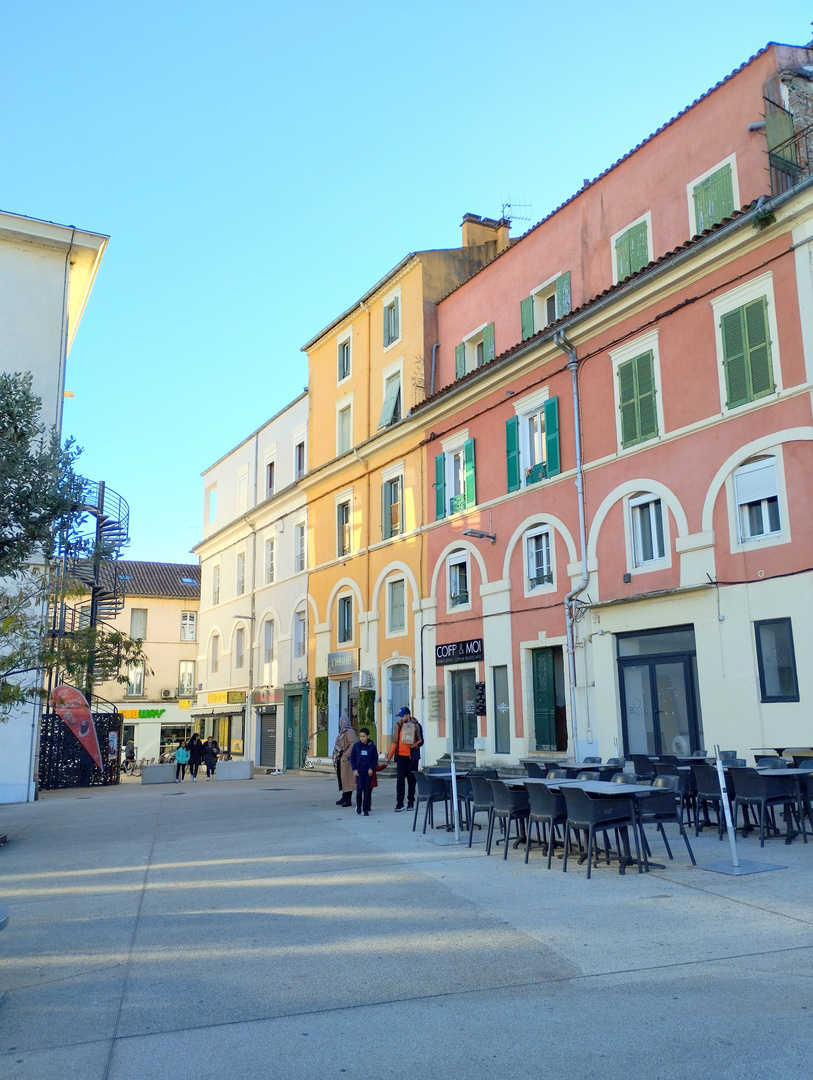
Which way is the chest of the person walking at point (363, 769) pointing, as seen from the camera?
toward the camera

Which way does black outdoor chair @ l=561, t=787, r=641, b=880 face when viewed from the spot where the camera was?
facing away from the viewer and to the right of the viewer

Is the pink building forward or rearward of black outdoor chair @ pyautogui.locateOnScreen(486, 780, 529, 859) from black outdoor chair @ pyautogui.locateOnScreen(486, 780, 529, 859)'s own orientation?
forward

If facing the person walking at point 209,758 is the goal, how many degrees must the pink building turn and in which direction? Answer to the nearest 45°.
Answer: approximately 90° to its right

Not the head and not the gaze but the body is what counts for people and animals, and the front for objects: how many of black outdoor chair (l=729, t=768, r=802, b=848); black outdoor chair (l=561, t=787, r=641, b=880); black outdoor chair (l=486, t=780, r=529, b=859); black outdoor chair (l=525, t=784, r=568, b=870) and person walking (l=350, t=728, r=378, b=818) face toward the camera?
1

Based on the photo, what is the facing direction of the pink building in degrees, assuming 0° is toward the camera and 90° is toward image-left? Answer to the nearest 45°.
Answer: approximately 45°

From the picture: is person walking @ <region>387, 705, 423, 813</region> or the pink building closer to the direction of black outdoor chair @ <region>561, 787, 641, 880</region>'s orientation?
the pink building

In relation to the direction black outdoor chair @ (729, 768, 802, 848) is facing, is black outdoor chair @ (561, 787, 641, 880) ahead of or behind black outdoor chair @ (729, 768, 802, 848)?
behind

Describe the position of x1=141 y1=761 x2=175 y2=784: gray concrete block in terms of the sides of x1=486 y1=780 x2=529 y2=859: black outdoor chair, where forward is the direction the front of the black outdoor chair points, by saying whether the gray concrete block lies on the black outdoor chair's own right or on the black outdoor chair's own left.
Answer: on the black outdoor chair's own left

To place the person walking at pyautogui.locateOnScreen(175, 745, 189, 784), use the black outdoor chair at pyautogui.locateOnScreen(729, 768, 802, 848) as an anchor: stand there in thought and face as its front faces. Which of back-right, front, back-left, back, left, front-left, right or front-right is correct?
left

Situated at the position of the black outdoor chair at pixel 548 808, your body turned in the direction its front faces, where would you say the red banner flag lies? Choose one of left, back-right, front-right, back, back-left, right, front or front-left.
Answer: left

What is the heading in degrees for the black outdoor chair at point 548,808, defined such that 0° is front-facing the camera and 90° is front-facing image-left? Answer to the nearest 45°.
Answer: approximately 225°

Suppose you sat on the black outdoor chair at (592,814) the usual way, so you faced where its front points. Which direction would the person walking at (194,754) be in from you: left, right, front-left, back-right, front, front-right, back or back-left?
left

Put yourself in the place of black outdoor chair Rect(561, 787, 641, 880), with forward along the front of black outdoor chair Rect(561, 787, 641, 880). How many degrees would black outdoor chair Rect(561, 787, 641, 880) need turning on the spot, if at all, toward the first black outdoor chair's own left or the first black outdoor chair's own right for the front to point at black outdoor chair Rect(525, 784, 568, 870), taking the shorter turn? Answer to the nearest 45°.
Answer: approximately 90° to the first black outdoor chair's own left

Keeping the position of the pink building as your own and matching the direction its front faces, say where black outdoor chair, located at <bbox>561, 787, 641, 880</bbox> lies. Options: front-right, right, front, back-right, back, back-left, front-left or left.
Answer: front-left

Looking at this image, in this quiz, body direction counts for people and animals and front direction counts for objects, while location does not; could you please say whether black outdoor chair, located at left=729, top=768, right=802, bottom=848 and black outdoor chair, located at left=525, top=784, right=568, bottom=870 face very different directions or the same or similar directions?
same or similar directions

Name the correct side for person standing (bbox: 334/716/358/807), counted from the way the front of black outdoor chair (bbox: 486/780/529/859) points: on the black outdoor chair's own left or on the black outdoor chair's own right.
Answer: on the black outdoor chair's own left

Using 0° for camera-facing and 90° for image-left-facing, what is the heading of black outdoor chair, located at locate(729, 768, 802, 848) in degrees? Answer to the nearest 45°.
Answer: approximately 225°

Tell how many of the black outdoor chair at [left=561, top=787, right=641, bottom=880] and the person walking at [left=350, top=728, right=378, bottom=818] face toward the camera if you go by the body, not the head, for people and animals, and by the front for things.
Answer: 1

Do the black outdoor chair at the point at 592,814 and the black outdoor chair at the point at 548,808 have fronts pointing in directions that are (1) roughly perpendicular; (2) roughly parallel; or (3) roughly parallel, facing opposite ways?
roughly parallel

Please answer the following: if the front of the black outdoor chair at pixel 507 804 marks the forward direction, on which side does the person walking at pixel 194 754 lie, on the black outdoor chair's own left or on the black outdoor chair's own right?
on the black outdoor chair's own left
